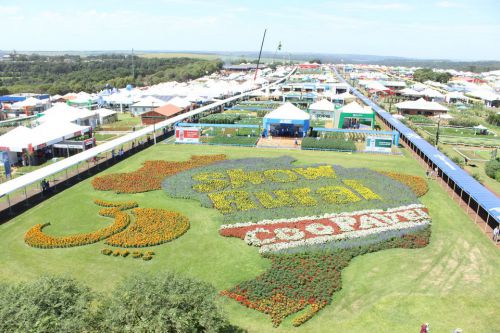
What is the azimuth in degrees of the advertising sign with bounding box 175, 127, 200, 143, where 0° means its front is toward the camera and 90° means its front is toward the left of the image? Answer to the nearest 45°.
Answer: approximately 0°

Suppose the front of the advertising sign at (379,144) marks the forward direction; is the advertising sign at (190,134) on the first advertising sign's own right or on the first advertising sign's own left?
on the first advertising sign's own right

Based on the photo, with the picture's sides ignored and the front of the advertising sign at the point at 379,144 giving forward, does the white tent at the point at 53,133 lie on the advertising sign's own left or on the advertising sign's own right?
on the advertising sign's own right

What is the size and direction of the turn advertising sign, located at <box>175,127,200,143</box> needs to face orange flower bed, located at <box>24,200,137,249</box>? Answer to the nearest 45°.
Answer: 0° — it already faces it

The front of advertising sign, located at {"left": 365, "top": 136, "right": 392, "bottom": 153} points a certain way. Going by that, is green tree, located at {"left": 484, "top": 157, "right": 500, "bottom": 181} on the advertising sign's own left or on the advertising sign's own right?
on the advertising sign's own left

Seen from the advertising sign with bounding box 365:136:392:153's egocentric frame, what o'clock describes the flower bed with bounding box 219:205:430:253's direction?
The flower bed is roughly at 12 o'clock from the advertising sign.

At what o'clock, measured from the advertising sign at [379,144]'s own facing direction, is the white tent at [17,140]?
The white tent is roughly at 2 o'clock from the advertising sign.

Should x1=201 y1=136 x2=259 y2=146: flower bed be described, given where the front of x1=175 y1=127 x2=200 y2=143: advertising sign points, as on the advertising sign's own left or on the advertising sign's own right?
on the advertising sign's own left

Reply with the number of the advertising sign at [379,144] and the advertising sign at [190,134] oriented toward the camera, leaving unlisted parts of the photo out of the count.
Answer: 2

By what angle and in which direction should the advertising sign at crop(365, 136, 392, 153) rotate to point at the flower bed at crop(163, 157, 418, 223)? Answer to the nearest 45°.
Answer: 0° — it already faces it
